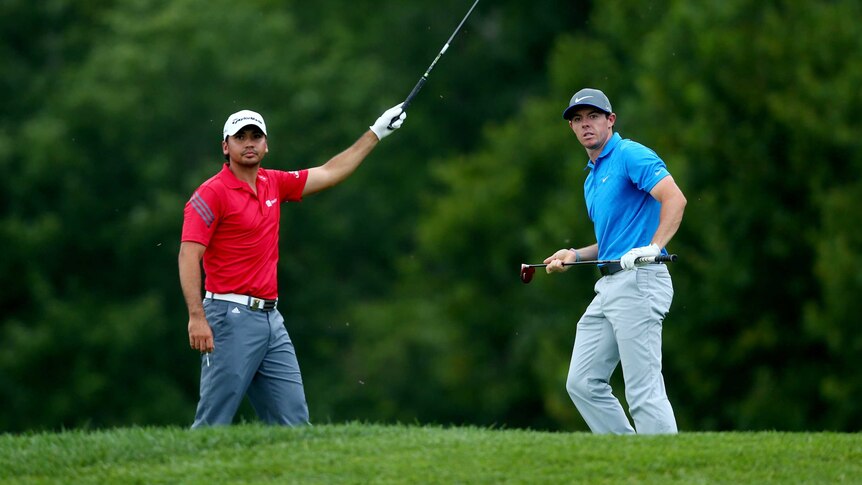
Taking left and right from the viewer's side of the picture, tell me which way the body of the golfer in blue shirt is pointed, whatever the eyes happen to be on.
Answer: facing the viewer and to the left of the viewer

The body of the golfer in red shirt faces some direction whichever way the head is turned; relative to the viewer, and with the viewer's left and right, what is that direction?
facing the viewer and to the right of the viewer

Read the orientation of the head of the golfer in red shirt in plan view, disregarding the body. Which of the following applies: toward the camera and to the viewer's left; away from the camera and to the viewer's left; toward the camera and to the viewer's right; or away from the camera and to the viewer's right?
toward the camera and to the viewer's right

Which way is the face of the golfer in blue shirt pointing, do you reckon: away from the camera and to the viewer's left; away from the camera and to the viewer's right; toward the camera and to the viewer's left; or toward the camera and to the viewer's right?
toward the camera and to the viewer's left

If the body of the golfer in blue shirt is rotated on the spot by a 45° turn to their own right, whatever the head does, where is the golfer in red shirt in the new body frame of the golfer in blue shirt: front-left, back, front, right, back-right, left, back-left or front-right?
front
